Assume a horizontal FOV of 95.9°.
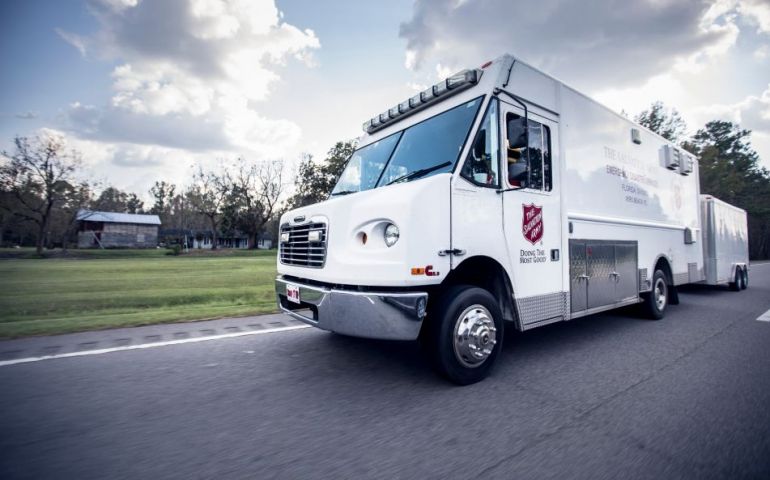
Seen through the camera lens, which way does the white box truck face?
facing the viewer and to the left of the viewer

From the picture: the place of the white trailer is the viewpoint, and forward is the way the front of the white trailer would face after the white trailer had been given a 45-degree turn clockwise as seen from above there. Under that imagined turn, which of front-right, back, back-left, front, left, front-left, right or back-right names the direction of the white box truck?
left
